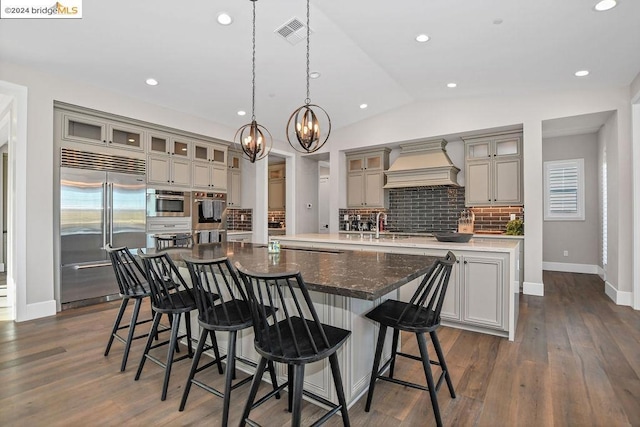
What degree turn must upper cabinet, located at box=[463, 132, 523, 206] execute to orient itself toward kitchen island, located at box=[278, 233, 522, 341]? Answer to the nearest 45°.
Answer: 0° — it already faces it

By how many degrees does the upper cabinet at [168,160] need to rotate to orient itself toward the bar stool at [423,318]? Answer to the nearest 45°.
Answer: approximately 45° to its right

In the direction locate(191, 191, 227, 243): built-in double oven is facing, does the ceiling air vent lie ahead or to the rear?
ahead

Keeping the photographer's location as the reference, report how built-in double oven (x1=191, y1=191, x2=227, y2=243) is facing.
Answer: facing the viewer and to the right of the viewer

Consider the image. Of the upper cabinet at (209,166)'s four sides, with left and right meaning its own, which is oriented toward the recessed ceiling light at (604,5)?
front

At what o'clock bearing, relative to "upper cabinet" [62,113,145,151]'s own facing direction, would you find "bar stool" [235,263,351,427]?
The bar stool is roughly at 1 o'clock from the upper cabinet.

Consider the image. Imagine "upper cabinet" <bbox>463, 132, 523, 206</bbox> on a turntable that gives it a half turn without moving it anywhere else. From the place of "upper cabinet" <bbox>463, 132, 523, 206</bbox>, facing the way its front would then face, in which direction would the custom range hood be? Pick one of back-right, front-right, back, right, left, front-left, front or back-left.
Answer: left

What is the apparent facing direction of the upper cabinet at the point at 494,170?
toward the camera

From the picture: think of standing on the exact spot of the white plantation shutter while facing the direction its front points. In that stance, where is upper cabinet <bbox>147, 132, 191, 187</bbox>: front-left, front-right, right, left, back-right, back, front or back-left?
front-right

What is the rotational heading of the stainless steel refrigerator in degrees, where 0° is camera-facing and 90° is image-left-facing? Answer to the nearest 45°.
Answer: approximately 315°

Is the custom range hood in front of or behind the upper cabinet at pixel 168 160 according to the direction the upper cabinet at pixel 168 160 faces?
in front

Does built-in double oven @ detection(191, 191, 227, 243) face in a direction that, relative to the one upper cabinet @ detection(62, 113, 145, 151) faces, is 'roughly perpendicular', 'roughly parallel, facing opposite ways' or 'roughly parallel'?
roughly parallel

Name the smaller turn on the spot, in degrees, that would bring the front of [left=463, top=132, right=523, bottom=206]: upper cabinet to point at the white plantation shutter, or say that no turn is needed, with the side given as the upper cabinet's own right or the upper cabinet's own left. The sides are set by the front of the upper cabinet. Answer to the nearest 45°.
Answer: approximately 135° to the upper cabinet's own left

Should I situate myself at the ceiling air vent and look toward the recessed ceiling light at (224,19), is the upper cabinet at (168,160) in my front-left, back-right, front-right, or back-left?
front-right
